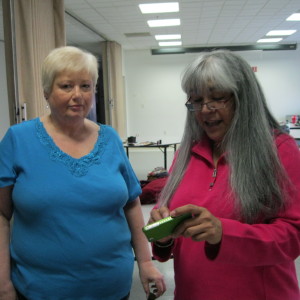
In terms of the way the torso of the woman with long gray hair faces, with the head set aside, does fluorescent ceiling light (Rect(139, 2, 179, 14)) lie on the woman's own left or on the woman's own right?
on the woman's own right

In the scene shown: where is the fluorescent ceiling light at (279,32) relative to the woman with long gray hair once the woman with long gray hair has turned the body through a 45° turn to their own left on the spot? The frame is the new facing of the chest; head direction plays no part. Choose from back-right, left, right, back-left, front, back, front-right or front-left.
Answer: back

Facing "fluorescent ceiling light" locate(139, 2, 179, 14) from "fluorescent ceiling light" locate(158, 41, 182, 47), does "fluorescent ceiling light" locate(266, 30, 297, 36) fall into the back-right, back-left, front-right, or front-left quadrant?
front-left

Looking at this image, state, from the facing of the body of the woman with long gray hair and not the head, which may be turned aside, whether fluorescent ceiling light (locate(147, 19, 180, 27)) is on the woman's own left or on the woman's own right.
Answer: on the woman's own right

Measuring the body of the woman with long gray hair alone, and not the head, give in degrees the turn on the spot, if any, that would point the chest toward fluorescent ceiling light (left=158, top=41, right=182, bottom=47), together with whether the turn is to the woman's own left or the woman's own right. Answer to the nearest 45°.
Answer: approximately 135° to the woman's own right

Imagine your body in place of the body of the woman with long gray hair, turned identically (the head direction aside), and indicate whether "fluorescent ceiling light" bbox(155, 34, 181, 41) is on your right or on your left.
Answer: on your right

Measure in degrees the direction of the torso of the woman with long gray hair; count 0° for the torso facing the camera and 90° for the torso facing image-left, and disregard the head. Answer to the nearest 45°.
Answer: approximately 45°

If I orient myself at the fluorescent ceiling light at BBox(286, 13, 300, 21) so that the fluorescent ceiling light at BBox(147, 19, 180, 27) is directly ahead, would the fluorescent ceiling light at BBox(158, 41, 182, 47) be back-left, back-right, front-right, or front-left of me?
front-right

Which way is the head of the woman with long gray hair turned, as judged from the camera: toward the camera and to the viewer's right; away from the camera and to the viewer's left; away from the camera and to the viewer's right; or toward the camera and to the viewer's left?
toward the camera and to the viewer's left
